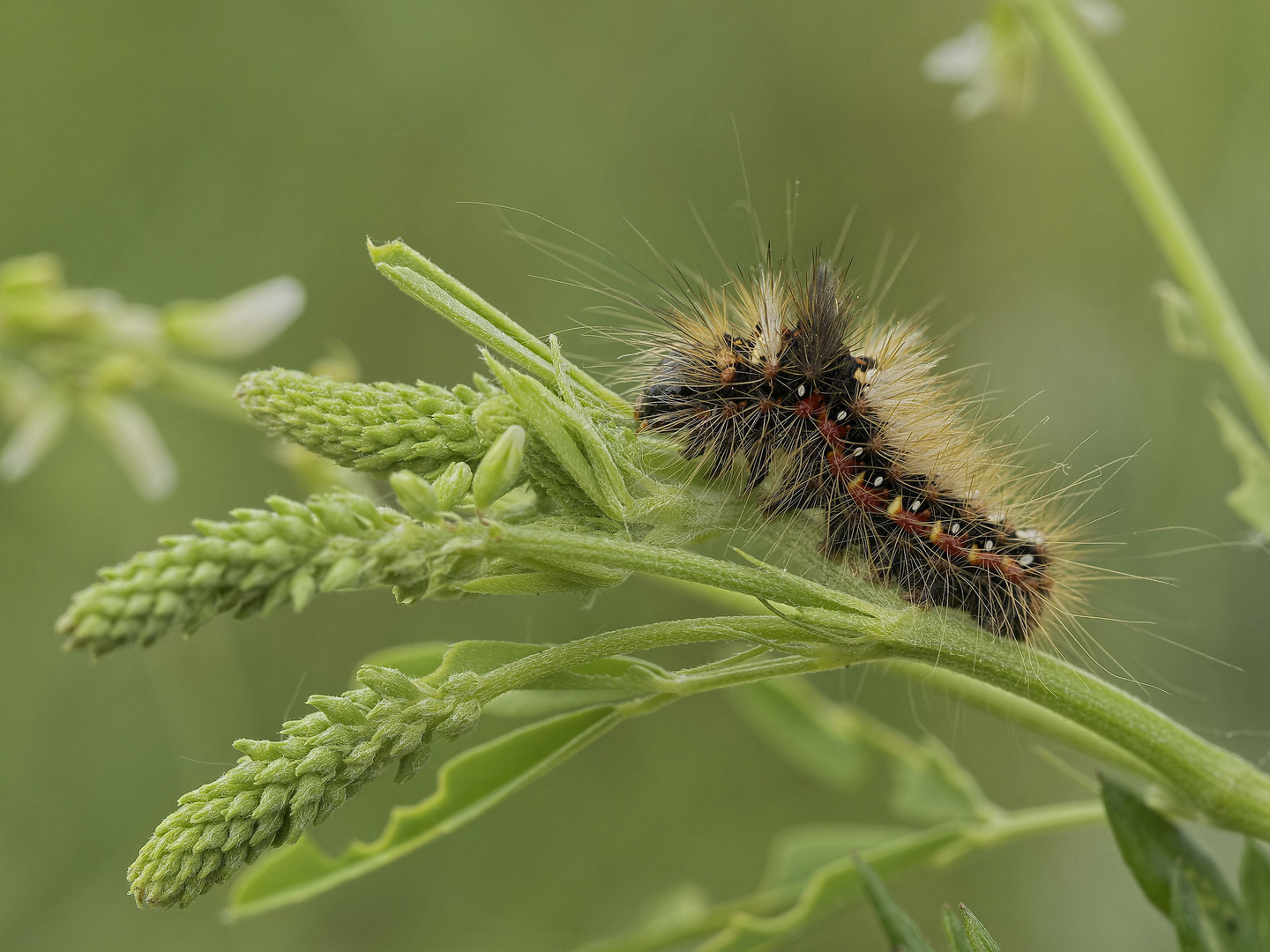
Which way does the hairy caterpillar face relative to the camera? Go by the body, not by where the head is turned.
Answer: to the viewer's left
